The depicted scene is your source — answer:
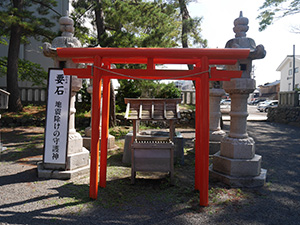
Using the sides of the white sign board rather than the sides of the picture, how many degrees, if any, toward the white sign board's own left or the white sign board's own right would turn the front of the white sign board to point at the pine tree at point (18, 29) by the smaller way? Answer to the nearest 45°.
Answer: approximately 180°

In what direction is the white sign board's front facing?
toward the camera

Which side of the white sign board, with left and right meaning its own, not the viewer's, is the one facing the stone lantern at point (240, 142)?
left

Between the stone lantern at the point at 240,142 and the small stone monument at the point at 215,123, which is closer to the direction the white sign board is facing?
the stone lantern

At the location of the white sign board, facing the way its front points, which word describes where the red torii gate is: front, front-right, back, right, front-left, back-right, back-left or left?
front-left

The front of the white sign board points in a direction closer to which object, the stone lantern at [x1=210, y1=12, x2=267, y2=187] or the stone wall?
the stone lantern

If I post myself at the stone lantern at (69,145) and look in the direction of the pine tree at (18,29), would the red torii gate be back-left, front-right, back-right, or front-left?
back-right

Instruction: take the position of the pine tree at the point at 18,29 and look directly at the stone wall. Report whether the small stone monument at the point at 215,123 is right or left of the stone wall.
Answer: right

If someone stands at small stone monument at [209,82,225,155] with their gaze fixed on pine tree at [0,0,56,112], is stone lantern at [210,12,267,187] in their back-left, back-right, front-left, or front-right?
back-left

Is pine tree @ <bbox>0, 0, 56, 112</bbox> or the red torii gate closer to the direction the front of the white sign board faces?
the red torii gate
